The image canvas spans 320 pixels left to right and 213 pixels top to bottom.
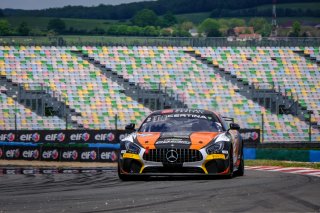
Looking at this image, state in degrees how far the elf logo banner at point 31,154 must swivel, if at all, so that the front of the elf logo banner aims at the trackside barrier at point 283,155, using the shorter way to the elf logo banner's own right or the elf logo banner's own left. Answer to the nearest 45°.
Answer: approximately 90° to the elf logo banner's own left

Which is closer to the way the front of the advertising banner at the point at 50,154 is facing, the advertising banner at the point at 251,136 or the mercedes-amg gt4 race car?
the mercedes-amg gt4 race car

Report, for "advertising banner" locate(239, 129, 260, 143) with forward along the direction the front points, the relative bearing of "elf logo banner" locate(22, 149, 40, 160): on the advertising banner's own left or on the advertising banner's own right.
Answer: on the advertising banner's own right

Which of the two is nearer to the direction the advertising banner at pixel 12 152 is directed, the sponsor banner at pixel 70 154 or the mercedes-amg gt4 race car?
the mercedes-amg gt4 race car

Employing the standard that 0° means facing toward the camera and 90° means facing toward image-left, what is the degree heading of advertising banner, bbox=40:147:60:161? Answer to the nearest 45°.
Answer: approximately 0°

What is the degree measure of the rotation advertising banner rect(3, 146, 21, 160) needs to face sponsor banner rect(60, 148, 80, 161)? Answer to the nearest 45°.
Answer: approximately 45° to its left

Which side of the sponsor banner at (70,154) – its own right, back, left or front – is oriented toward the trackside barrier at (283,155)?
left
